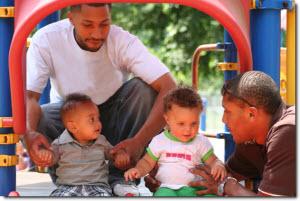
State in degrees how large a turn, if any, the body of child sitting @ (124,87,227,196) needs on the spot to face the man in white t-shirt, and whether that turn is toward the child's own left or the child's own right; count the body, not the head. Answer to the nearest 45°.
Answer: approximately 135° to the child's own right

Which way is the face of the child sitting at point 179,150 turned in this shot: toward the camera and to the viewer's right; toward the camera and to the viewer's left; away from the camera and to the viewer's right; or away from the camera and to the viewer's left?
toward the camera and to the viewer's right

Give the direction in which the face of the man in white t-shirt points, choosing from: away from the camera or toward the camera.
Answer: toward the camera

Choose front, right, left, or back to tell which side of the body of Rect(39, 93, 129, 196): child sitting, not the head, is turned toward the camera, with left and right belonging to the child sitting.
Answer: front

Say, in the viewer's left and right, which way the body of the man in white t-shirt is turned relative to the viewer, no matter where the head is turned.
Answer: facing the viewer

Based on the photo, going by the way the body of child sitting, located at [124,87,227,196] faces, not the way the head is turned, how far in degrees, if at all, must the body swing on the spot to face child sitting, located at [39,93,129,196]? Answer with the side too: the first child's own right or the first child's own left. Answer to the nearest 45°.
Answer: approximately 90° to the first child's own right

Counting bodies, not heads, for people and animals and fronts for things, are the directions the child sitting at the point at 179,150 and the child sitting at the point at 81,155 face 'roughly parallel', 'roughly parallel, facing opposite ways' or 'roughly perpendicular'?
roughly parallel

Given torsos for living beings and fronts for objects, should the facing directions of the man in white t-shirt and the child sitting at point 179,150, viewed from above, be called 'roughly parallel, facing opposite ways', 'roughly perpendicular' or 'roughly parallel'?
roughly parallel

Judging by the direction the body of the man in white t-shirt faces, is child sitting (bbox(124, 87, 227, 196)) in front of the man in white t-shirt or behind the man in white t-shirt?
in front

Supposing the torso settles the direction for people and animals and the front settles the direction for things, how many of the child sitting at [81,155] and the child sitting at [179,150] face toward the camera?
2

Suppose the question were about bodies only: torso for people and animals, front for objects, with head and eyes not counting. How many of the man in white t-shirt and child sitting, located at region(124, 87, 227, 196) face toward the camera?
2

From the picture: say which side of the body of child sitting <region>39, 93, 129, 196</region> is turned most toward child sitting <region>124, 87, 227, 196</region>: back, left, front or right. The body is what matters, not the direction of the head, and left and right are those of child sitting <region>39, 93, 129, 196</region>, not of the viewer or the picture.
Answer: left
